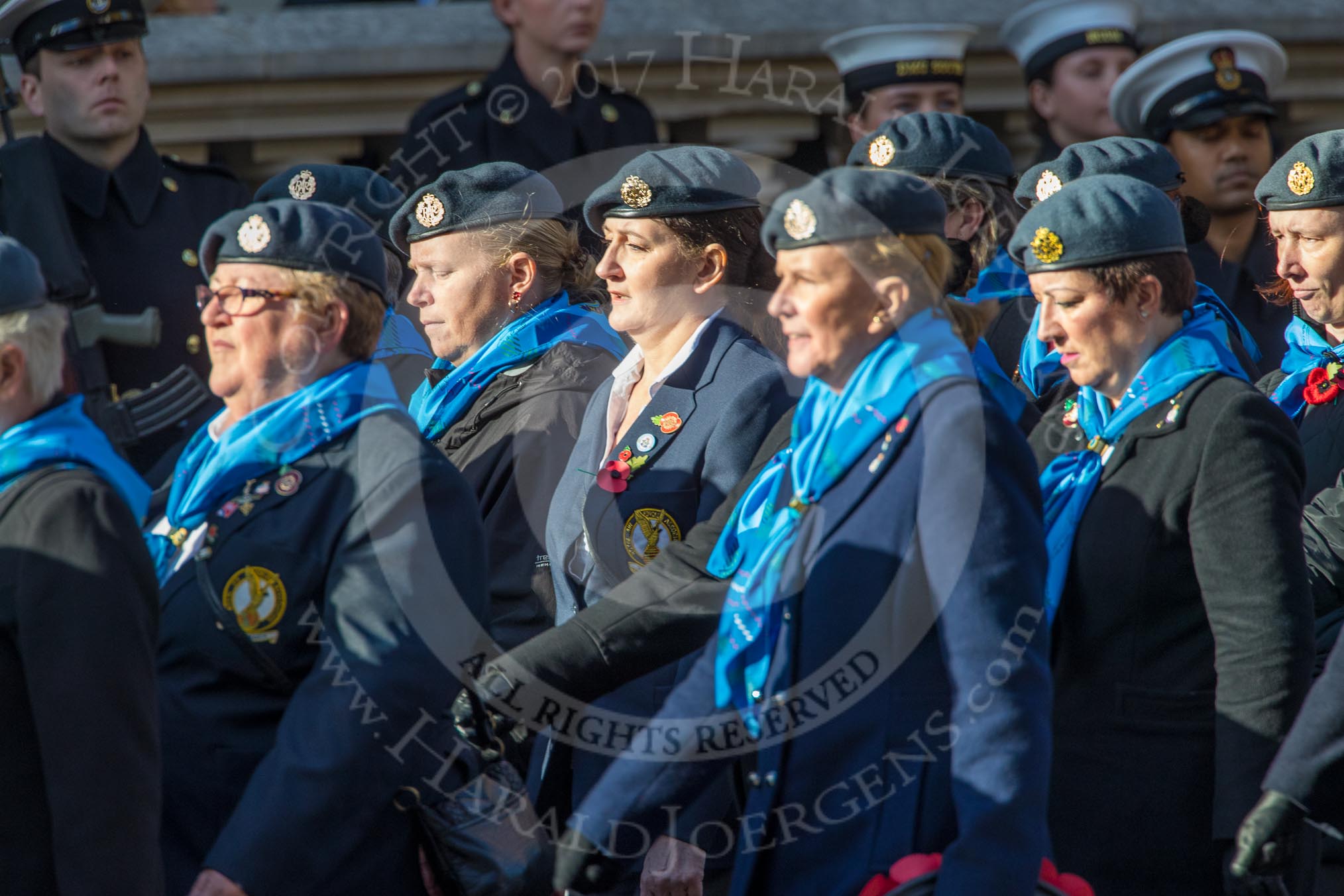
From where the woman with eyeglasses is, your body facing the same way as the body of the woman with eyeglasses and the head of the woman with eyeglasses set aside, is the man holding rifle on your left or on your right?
on your right

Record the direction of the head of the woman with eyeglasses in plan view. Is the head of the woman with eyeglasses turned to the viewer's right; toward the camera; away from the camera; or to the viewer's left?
to the viewer's left

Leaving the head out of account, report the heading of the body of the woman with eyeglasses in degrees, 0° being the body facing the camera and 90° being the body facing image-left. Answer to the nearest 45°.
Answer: approximately 45°
